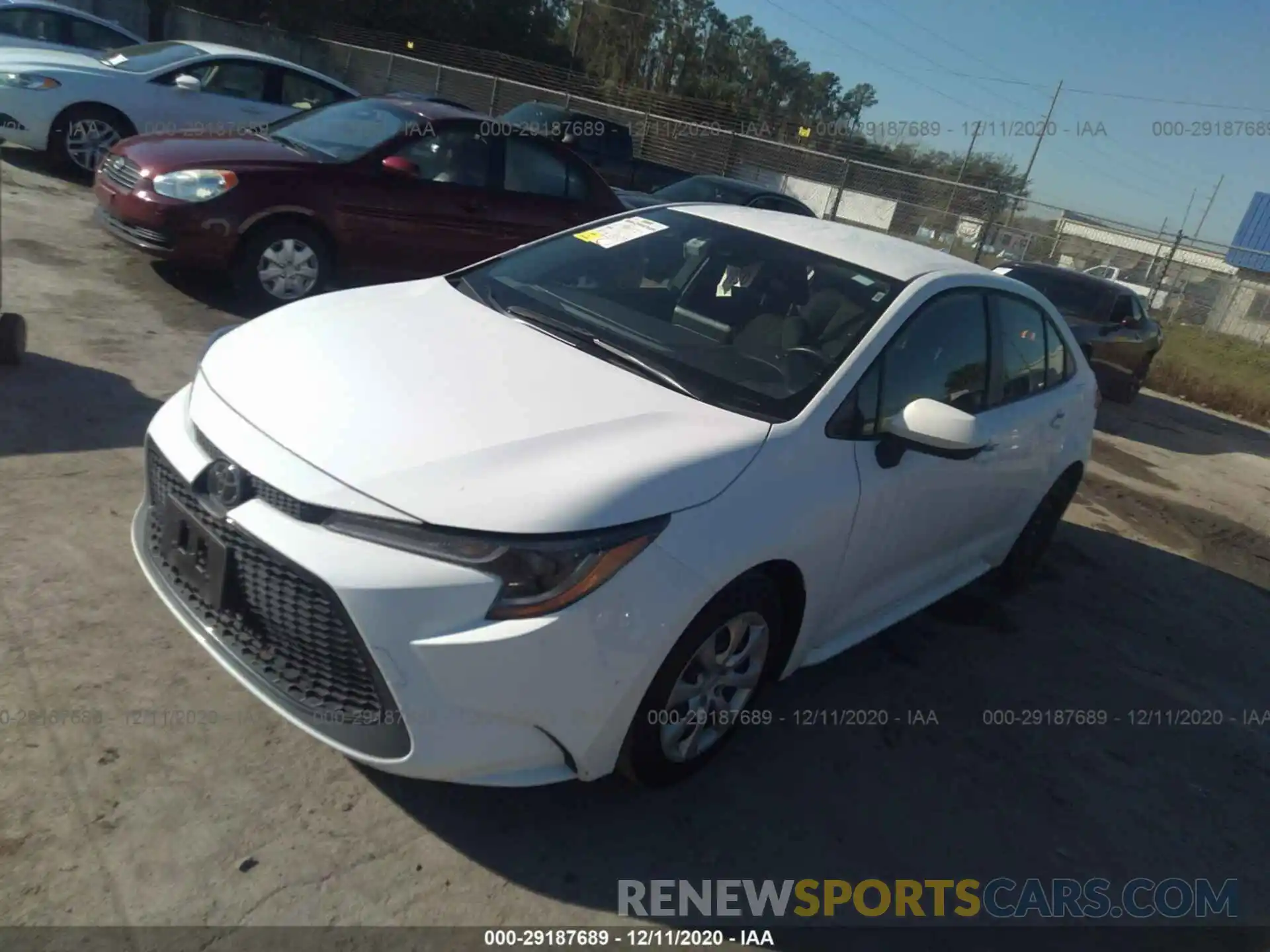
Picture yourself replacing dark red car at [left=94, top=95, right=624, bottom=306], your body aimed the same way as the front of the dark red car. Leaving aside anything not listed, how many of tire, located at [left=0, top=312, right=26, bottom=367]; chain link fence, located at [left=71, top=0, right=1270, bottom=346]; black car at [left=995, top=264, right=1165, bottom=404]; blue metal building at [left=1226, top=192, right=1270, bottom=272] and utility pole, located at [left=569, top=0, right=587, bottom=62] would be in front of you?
1

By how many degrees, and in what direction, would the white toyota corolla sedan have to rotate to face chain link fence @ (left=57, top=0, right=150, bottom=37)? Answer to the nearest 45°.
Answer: approximately 90° to its right

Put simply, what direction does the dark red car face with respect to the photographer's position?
facing the viewer and to the left of the viewer

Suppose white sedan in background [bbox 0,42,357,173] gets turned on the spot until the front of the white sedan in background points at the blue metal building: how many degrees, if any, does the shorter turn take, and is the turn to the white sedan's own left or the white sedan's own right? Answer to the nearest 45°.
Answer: approximately 180°

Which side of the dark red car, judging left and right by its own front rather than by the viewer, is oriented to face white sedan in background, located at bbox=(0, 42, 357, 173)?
right

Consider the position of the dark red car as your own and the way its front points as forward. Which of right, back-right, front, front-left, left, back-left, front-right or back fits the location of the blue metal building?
back

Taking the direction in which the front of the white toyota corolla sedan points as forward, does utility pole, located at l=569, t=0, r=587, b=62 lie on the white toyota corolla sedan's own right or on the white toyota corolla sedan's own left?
on the white toyota corolla sedan's own right

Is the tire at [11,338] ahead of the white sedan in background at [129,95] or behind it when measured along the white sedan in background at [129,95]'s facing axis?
ahead

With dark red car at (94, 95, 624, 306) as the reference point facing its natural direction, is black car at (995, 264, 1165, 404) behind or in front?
behind

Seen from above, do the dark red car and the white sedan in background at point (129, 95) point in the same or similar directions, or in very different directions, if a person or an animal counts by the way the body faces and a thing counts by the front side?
same or similar directions

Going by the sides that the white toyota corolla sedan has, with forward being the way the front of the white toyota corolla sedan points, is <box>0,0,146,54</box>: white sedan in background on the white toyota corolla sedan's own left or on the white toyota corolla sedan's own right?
on the white toyota corolla sedan's own right

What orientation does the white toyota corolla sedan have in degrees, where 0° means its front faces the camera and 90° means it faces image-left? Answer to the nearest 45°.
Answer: approximately 45°

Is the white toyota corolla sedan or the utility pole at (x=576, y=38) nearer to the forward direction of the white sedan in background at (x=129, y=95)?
the white toyota corolla sedan
